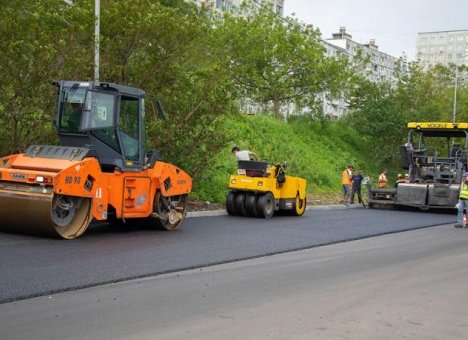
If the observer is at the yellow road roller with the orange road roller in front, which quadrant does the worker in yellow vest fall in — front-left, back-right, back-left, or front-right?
back-left

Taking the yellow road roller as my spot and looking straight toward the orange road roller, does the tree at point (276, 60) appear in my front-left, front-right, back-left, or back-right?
back-right
